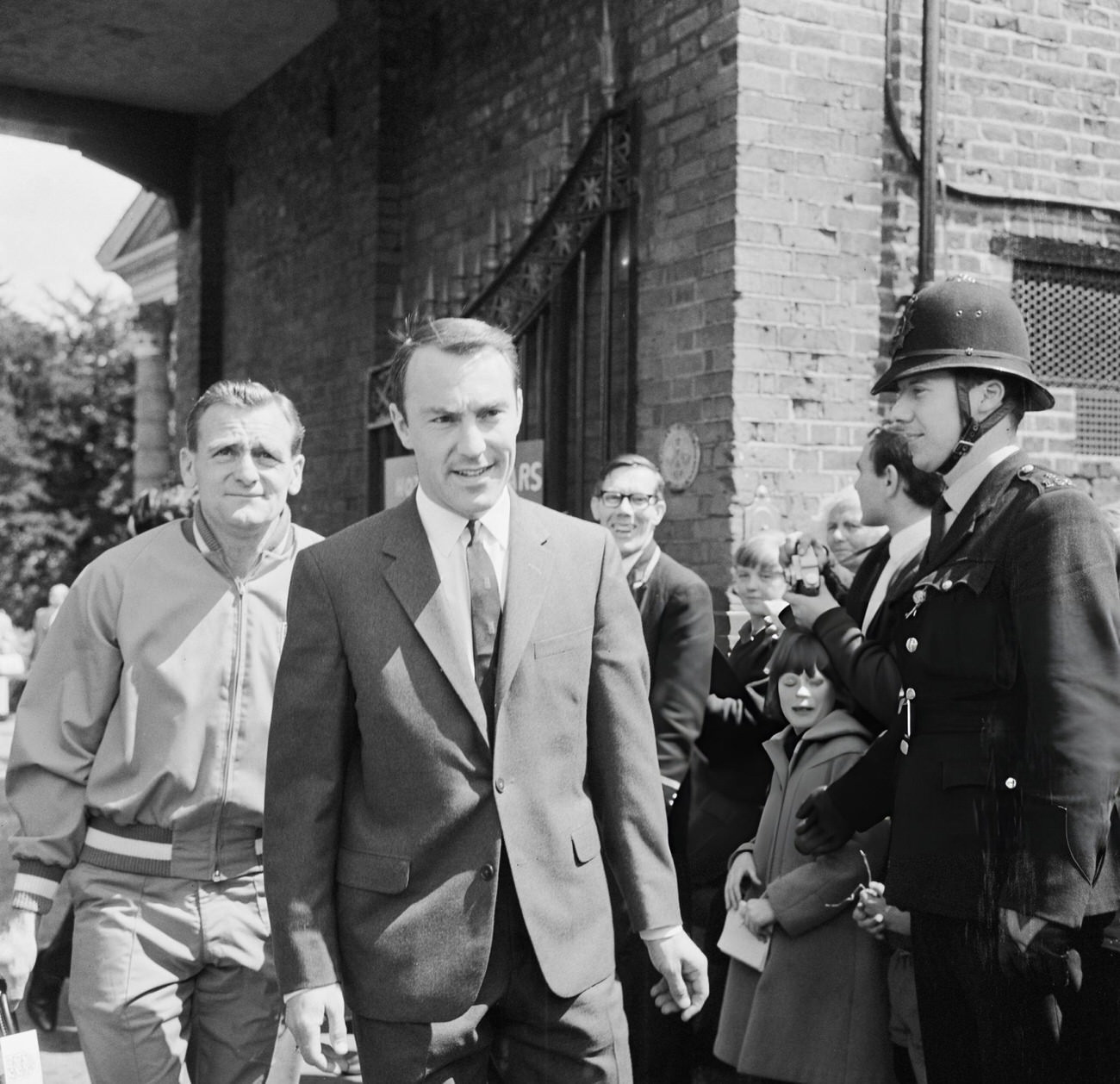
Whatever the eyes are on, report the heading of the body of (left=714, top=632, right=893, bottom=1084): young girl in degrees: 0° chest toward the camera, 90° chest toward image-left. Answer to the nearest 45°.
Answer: approximately 45°

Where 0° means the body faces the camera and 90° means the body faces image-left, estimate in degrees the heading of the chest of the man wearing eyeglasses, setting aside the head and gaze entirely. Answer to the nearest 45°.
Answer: approximately 45°

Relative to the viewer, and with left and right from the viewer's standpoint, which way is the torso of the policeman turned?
facing to the left of the viewer

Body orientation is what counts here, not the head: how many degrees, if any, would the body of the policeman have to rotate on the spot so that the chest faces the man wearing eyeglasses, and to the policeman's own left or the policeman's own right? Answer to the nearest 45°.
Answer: approximately 45° to the policeman's own right

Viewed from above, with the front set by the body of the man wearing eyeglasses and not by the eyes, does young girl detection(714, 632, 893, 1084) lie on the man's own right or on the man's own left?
on the man's own left

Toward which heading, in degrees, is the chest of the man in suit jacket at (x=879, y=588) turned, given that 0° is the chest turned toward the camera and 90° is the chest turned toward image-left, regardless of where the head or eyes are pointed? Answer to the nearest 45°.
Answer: approximately 90°

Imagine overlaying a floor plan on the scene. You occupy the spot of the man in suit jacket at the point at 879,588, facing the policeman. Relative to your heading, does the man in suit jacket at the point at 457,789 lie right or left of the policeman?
right

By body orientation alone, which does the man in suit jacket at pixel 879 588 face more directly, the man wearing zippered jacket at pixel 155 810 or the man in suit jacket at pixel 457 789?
the man wearing zippered jacket

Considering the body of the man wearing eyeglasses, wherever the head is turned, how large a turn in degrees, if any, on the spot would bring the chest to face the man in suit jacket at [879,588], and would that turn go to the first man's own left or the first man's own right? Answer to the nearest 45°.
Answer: approximately 90° to the first man's own left

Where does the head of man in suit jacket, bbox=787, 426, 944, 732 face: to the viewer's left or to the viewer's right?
to the viewer's left
